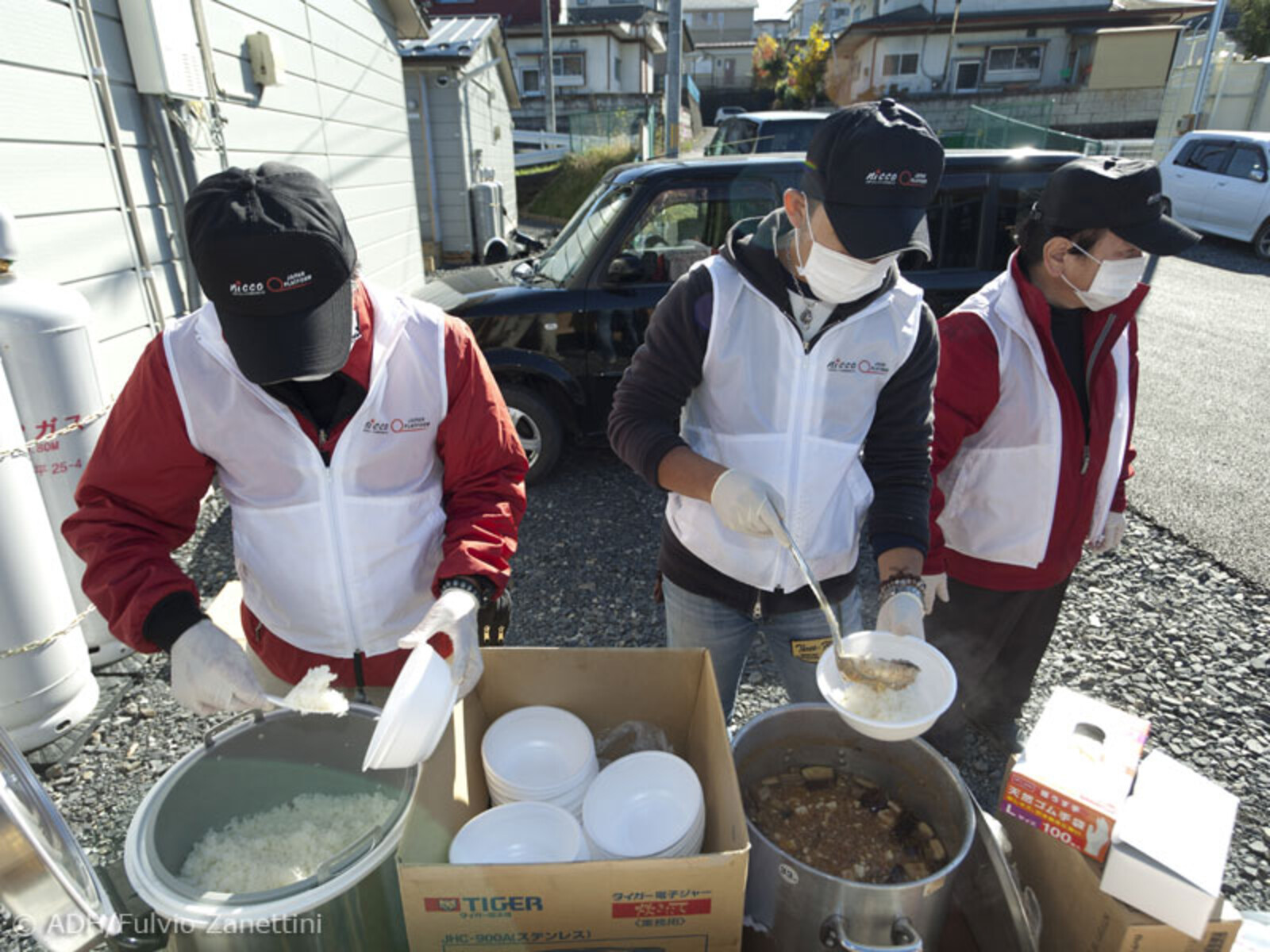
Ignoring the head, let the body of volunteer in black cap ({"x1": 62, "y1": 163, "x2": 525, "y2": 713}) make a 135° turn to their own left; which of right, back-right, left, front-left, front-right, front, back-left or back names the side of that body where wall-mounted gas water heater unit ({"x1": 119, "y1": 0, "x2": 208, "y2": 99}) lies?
front-left

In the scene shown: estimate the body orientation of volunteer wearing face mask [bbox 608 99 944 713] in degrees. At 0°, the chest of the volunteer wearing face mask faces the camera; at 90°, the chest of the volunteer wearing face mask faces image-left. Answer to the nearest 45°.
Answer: approximately 0°

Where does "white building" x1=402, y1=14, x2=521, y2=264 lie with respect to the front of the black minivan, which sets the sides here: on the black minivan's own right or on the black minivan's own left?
on the black minivan's own right

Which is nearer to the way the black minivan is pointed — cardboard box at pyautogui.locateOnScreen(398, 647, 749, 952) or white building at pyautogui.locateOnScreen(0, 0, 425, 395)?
the white building

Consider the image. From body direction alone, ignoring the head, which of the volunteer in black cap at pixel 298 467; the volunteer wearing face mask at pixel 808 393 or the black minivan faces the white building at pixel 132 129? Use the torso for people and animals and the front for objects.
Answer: the black minivan

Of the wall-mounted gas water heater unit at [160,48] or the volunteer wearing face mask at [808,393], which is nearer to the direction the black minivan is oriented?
the wall-mounted gas water heater unit

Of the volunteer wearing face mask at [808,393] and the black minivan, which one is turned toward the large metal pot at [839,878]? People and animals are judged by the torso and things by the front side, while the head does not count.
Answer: the volunteer wearing face mask

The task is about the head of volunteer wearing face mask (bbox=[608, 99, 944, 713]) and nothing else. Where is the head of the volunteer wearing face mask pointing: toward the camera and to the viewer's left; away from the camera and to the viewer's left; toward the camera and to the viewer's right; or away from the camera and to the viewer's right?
toward the camera and to the viewer's right

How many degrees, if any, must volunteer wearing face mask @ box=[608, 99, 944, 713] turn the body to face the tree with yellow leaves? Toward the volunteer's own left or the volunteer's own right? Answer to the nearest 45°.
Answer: approximately 180°

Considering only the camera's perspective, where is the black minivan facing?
facing to the left of the viewer
